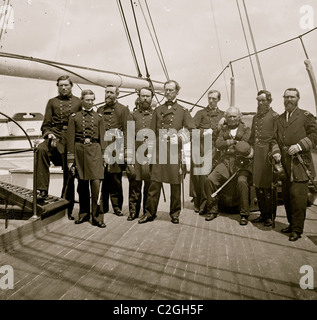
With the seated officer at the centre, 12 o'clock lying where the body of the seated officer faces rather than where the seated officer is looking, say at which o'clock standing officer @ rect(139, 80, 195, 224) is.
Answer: The standing officer is roughly at 2 o'clock from the seated officer.

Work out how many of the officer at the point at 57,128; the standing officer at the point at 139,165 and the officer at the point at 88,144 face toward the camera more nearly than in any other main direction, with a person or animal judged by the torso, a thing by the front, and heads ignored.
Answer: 3

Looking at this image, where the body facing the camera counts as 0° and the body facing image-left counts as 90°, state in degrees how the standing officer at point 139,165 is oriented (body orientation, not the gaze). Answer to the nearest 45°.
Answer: approximately 0°

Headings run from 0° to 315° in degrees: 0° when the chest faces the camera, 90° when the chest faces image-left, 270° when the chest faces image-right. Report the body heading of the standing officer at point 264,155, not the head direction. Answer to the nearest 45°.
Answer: approximately 45°

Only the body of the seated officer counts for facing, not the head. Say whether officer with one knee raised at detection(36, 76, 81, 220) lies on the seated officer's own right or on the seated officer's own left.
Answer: on the seated officer's own right

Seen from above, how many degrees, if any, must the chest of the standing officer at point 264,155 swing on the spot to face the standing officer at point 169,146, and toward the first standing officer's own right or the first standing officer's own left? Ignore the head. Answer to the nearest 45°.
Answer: approximately 45° to the first standing officer's own right

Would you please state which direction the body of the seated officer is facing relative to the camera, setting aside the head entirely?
toward the camera

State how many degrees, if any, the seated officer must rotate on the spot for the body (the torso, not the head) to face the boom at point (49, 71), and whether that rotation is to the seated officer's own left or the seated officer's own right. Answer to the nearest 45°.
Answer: approximately 90° to the seated officer's own right

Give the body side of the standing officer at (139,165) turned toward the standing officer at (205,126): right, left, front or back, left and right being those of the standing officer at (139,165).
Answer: left

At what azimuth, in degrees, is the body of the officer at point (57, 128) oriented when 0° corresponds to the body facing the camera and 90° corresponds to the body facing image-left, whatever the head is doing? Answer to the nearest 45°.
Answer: approximately 0°
